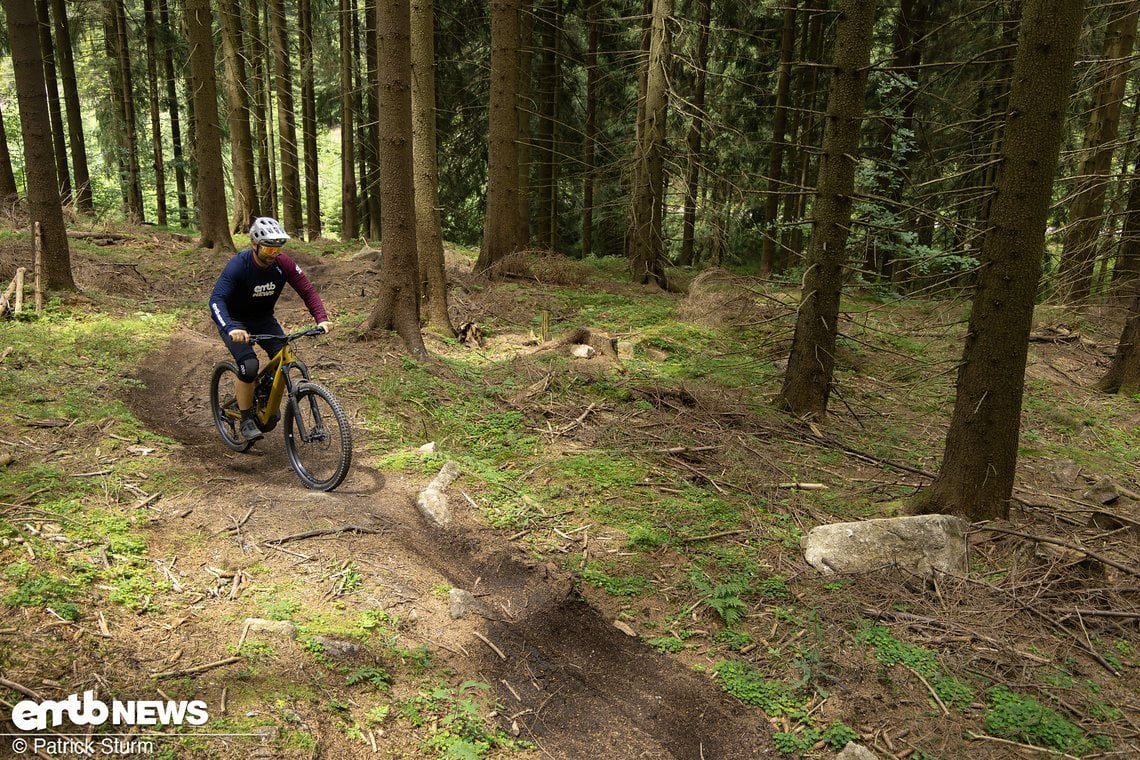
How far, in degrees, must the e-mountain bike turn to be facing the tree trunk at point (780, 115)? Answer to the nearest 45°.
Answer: approximately 90° to its left

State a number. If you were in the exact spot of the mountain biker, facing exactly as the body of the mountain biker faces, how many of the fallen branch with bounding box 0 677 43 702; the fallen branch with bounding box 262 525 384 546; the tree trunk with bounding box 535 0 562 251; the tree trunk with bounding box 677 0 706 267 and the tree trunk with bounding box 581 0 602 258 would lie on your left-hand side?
3

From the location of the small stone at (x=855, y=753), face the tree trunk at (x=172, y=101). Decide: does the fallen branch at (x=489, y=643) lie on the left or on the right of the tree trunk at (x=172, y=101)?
left

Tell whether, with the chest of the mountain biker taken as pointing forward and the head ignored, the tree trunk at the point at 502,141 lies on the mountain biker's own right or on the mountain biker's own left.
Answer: on the mountain biker's own left

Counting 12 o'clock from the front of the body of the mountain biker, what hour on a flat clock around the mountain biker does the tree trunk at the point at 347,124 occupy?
The tree trunk is roughly at 8 o'clock from the mountain biker.

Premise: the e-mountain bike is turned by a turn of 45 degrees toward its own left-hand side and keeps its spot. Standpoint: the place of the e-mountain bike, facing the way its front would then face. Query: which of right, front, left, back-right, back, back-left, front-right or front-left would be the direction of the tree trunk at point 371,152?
left

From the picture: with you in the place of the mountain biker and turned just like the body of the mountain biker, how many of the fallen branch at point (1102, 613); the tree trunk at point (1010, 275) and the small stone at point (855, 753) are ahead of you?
3

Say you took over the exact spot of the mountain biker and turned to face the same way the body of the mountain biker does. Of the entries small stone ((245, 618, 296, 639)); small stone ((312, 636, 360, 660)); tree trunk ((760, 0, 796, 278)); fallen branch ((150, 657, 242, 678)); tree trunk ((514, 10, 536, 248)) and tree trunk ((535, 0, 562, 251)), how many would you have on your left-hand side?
3

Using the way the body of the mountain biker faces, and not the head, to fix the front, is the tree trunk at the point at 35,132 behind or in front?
behind

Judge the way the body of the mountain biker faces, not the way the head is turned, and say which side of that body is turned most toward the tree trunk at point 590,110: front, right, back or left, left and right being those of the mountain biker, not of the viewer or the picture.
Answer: left

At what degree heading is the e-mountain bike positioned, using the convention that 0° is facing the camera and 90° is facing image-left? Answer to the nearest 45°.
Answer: approximately 315°

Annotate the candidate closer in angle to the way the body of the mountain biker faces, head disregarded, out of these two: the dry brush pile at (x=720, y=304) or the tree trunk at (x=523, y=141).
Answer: the dry brush pile

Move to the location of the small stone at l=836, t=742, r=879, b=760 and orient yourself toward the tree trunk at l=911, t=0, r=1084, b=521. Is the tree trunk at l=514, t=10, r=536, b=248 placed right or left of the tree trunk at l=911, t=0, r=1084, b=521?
left

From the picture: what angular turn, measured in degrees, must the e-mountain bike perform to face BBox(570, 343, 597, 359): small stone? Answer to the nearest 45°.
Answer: approximately 90° to its left
